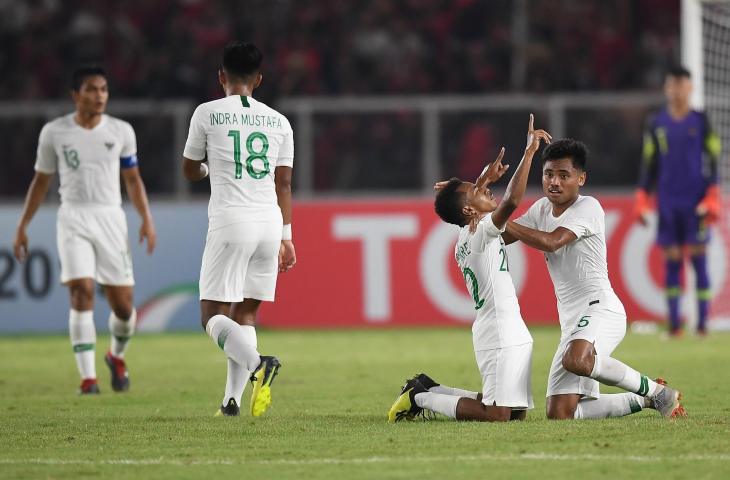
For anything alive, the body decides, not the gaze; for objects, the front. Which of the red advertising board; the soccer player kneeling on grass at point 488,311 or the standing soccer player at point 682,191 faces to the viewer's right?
the soccer player kneeling on grass

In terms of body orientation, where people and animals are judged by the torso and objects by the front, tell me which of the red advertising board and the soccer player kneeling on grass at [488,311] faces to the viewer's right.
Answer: the soccer player kneeling on grass

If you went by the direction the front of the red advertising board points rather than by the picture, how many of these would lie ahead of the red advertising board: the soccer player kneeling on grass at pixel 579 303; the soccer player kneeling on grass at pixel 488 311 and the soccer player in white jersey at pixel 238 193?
3

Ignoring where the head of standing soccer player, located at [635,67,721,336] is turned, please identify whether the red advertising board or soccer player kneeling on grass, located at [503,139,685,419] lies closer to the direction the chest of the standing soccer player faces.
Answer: the soccer player kneeling on grass

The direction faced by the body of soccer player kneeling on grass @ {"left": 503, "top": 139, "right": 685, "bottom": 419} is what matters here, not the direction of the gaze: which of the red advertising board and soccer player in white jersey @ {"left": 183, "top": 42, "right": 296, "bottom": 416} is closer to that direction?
the soccer player in white jersey

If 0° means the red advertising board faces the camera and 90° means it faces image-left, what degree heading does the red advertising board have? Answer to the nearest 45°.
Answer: approximately 0°

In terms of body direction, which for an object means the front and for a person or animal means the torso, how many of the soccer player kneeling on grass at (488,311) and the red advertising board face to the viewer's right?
1

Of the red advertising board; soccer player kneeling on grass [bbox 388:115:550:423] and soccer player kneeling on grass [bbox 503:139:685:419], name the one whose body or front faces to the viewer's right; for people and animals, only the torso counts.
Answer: soccer player kneeling on grass [bbox 388:115:550:423]
